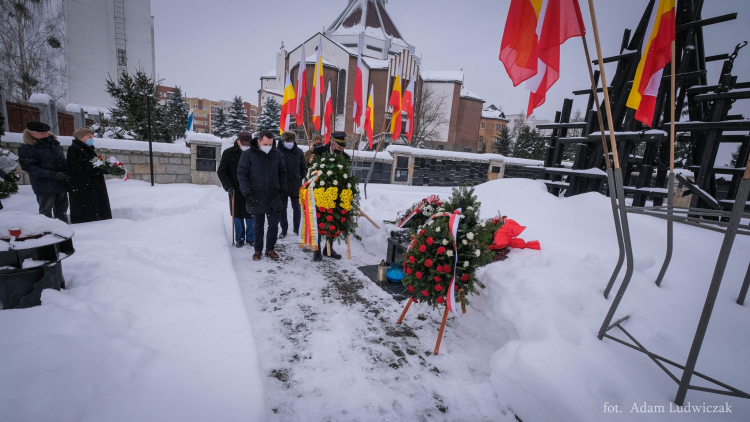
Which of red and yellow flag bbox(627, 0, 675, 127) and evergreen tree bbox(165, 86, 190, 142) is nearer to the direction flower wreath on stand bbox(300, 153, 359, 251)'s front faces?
the red and yellow flag

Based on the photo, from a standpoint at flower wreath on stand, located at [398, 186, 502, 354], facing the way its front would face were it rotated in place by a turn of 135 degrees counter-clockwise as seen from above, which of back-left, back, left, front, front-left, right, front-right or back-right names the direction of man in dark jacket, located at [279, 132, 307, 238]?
back-left

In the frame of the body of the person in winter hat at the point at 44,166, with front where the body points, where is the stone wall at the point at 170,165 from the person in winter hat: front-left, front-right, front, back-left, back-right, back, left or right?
left

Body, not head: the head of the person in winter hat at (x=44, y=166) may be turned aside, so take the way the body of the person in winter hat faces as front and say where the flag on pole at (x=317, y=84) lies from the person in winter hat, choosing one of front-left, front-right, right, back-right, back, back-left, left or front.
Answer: front-left

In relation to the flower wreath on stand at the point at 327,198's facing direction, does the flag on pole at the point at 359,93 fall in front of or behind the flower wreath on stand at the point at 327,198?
behind

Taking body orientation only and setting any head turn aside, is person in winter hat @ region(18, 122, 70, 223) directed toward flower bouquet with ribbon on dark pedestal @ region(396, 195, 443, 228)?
yes

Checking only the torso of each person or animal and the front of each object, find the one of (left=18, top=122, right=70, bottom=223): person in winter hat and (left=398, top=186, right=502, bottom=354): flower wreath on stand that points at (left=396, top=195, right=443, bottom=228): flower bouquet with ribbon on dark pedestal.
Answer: the person in winter hat

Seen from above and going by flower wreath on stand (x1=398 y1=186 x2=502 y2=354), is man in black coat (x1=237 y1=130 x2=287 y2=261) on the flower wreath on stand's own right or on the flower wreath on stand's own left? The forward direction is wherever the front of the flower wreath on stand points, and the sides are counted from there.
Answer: on the flower wreath on stand's own right

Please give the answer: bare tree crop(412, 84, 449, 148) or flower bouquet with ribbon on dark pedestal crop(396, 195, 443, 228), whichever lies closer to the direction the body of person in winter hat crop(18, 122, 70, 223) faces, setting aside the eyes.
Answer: the flower bouquet with ribbon on dark pedestal

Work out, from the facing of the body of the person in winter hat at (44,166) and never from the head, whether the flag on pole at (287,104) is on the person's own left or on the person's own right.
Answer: on the person's own left

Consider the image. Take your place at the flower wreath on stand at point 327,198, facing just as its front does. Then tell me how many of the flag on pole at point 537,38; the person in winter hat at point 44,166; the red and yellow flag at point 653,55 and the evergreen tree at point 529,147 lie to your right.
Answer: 1

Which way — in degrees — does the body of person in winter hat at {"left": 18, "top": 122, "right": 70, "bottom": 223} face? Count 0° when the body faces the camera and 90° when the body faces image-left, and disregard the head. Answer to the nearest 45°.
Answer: approximately 315°

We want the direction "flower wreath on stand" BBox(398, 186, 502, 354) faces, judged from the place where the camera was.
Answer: facing the viewer and to the left of the viewer

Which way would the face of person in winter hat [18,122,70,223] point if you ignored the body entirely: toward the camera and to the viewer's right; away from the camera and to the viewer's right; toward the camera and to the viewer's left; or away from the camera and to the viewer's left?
toward the camera and to the viewer's right

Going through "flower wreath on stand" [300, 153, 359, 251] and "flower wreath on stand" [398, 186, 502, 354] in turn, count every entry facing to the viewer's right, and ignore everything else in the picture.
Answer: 0
